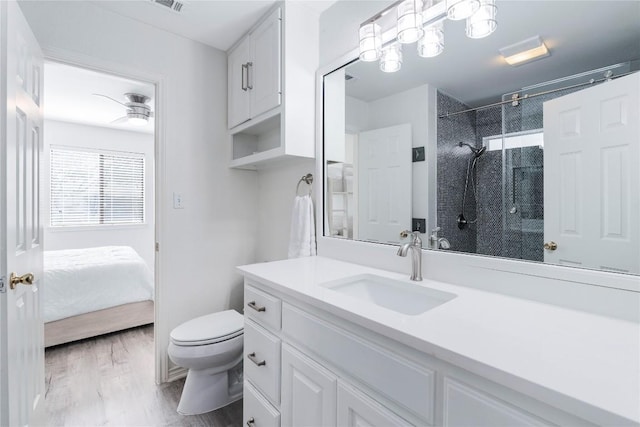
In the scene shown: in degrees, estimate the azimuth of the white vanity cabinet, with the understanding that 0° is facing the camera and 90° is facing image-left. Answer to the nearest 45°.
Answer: approximately 45°

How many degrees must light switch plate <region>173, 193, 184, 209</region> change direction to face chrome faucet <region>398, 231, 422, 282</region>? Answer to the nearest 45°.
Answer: approximately 45° to its left

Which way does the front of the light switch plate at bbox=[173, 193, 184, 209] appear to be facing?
toward the camera

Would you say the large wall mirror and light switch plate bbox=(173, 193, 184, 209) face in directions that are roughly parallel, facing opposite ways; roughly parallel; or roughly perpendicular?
roughly perpendicular

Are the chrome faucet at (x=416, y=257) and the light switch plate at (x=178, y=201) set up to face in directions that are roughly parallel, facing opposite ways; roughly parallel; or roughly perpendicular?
roughly perpendicular

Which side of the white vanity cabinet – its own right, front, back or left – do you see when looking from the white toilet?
right

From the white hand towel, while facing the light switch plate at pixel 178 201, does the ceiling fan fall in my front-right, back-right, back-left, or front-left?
front-right

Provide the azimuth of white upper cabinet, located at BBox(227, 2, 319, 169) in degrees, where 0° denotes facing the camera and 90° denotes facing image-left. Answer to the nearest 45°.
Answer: approximately 45°

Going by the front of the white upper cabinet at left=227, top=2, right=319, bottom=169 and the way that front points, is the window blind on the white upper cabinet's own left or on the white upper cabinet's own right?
on the white upper cabinet's own right

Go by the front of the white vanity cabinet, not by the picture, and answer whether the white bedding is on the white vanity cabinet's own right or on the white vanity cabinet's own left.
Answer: on the white vanity cabinet's own right

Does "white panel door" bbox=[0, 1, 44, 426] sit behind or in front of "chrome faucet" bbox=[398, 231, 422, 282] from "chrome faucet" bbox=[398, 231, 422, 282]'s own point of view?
in front
